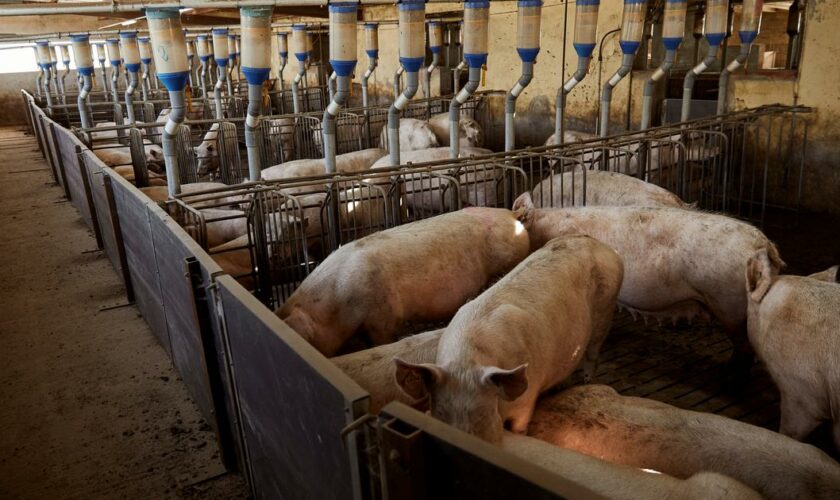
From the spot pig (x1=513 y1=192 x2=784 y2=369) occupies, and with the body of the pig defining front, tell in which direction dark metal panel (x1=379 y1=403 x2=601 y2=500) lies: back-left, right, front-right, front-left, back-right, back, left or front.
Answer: left

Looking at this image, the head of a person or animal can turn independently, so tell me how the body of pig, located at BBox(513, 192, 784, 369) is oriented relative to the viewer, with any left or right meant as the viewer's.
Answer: facing to the left of the viewer

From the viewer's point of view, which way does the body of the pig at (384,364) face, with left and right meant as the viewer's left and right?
facing to the left of the viewer
